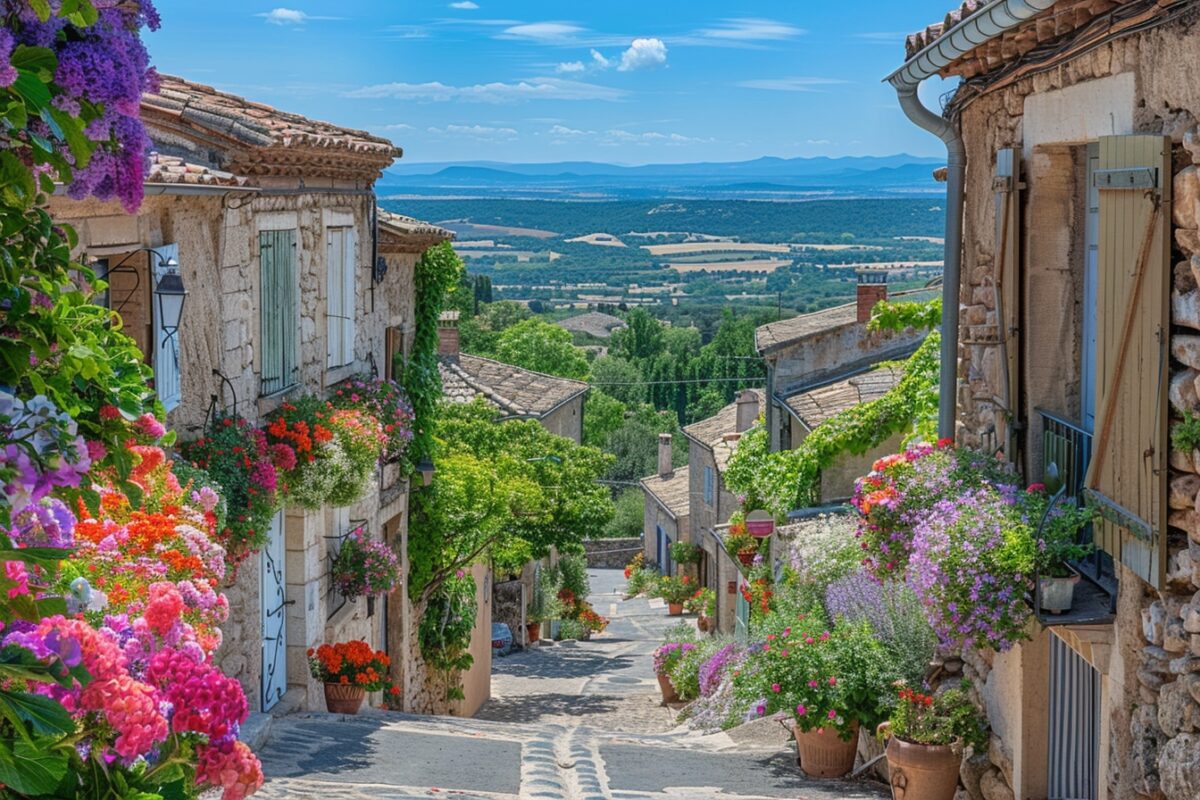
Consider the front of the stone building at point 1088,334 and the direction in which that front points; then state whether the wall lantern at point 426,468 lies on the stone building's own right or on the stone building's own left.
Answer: on the stone building's own right

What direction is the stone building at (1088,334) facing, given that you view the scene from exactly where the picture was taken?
facing the viewer and to the left of the viewer

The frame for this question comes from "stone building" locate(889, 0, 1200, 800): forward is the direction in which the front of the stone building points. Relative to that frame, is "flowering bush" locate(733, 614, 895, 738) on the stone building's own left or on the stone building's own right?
on the stone building's own right

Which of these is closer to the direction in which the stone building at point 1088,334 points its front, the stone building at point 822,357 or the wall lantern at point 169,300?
the wall lantern

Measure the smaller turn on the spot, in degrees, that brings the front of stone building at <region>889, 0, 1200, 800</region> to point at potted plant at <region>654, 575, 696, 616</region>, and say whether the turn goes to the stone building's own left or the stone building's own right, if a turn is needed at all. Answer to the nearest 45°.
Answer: approximately 135° to the stone building's own right

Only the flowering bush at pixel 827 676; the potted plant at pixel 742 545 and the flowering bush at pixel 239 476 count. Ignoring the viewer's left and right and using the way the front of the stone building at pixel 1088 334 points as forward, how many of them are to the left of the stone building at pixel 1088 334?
0

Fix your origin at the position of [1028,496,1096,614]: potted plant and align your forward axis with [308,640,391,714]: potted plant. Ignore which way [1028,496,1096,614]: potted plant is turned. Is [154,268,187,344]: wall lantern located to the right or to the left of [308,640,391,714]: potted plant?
left

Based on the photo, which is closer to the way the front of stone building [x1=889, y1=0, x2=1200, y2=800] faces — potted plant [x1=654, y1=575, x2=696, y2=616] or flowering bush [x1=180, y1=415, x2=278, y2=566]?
the flowering bush

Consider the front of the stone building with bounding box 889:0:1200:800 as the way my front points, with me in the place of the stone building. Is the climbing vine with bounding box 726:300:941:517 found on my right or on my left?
on my right

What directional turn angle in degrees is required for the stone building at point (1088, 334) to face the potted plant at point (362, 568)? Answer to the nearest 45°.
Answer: approximately 90° to its right

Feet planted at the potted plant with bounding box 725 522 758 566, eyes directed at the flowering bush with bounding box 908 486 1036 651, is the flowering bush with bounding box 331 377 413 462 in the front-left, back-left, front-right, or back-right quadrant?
front-right
